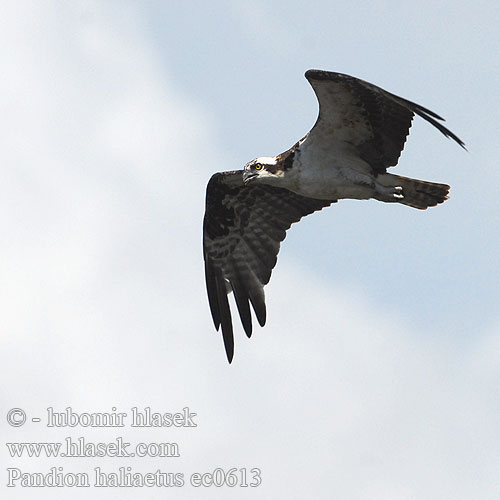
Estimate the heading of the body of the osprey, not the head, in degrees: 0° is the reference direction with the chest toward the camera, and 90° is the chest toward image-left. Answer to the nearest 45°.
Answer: approximately 90°
